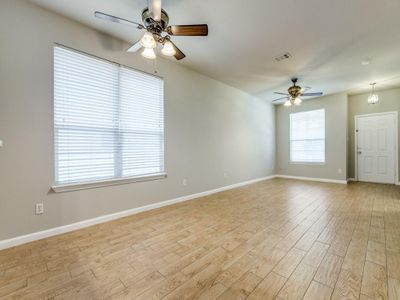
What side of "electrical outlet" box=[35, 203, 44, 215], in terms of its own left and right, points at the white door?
left

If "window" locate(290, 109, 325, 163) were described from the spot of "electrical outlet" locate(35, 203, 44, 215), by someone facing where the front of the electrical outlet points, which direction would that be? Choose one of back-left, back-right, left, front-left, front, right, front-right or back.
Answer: left

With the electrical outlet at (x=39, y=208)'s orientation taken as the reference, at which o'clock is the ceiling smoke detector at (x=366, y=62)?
The ceiling smoke detector is roughly at 10 o'clock from the electrical outlet.
